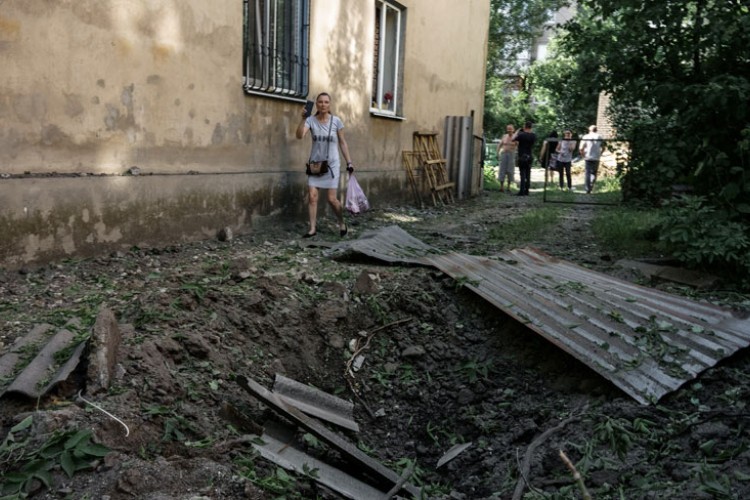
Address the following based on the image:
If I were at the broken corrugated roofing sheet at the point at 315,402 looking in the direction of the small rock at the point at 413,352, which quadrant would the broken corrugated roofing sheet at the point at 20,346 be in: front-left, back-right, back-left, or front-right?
back-left

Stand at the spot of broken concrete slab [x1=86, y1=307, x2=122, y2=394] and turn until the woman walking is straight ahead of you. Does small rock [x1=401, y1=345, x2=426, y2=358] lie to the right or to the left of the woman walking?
right

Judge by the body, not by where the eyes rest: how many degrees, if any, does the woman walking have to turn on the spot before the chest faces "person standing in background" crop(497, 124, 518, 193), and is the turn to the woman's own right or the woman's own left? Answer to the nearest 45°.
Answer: approximately 135° to the woman's own left

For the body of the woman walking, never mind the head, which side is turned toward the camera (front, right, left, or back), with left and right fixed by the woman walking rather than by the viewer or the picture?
front

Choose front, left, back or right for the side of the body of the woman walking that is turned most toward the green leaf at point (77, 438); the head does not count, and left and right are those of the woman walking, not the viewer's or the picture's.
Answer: front

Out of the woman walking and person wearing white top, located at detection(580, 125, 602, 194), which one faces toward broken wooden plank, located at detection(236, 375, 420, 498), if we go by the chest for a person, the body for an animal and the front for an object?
the woman walking

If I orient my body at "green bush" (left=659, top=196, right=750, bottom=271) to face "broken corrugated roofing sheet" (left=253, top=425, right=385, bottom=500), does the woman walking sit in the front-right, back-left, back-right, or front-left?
front-right

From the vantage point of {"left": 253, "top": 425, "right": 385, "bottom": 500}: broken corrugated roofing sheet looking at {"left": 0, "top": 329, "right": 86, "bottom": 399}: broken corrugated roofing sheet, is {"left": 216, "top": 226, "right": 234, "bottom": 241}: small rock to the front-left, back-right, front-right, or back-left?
front-right
